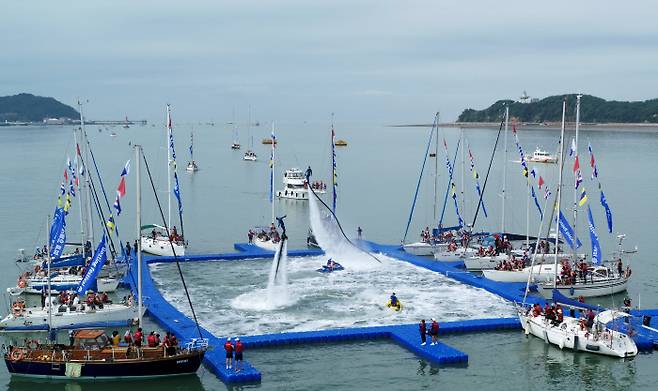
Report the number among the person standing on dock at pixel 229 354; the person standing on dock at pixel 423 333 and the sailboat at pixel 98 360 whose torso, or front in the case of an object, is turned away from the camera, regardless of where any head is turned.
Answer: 2

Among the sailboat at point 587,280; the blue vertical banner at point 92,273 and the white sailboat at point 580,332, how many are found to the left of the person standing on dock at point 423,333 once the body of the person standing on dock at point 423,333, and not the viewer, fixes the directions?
1

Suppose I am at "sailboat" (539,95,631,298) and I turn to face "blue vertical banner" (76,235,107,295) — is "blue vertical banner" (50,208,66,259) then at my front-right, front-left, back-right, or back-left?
front-right

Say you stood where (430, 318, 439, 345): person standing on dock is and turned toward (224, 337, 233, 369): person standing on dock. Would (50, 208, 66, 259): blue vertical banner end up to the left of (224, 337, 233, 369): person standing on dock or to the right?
right

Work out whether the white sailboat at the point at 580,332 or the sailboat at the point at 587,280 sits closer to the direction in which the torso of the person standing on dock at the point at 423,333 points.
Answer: the sailboat

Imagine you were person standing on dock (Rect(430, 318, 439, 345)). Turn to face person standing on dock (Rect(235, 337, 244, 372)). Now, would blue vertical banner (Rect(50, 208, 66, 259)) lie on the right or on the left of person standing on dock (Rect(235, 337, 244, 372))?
right

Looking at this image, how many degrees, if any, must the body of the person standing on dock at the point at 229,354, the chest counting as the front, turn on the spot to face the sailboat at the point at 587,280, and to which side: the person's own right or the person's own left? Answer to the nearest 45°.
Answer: approximately 45° to the person's own right

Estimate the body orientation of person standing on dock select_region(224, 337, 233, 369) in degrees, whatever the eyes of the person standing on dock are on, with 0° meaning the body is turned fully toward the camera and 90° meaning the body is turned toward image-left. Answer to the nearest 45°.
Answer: approximately 180°

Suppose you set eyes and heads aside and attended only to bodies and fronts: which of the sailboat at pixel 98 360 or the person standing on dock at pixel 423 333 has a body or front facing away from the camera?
the person standing on dock

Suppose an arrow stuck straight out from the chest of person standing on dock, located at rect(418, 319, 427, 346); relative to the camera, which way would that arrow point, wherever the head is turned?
away from the camera
